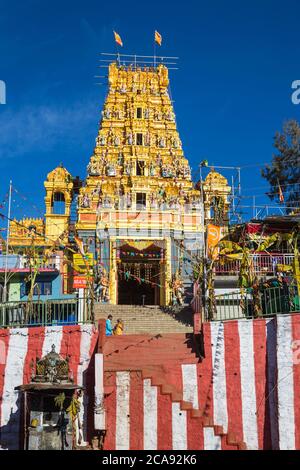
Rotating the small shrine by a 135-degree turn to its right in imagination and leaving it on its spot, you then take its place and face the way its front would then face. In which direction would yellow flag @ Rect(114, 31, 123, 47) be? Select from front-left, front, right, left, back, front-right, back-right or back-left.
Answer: front-right

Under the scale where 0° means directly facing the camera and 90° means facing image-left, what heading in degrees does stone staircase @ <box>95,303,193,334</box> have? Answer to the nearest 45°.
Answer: approximately 0°

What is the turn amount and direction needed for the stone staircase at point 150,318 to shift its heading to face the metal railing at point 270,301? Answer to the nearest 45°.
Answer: approximately 45° to its left

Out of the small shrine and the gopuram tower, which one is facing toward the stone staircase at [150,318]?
the gopuram tower

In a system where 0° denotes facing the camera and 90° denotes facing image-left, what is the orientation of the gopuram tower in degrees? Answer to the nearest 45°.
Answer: approximately 0°

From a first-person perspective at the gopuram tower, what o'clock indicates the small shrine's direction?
The small shrine is roughly at 12 o'clock from the gopuram tower.
